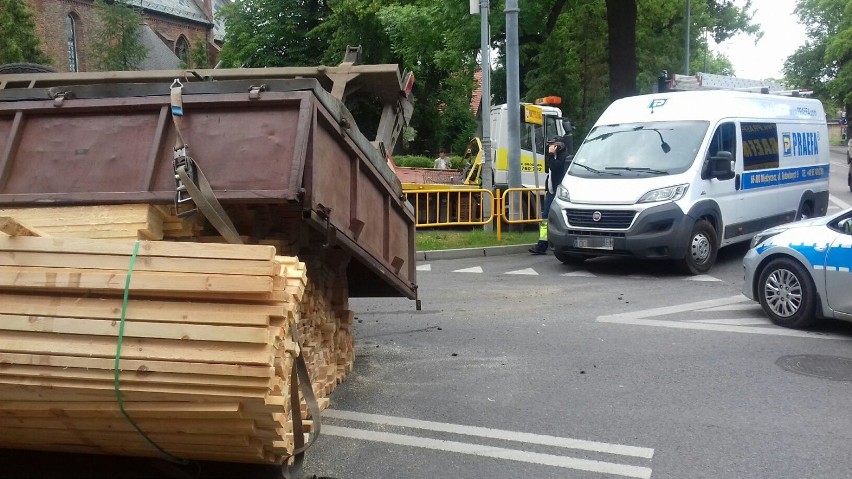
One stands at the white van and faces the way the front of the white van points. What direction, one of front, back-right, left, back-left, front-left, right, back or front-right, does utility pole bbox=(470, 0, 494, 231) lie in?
right

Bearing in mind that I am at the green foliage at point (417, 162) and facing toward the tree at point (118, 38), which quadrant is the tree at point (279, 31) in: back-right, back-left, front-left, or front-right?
front-right

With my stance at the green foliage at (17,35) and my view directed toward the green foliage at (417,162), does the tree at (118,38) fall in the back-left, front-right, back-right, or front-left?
front-left

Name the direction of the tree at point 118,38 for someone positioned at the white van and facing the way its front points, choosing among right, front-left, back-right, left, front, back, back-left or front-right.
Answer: right

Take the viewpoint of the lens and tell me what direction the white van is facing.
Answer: facing the viewer and to the left of the viewer

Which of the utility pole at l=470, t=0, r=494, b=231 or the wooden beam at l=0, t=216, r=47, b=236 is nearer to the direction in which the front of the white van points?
the wooden beam

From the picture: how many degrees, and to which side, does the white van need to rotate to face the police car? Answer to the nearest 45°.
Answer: approximately 45° to its left

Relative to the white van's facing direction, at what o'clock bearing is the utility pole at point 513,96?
The utility pole is roughly at 3 o'clock from the white van.

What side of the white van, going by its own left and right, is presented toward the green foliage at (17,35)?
right

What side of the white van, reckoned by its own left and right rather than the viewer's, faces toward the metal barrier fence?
right

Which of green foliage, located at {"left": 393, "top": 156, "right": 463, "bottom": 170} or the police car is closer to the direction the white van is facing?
the police car

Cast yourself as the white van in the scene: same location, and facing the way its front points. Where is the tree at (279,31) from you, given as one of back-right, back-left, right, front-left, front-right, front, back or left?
right
